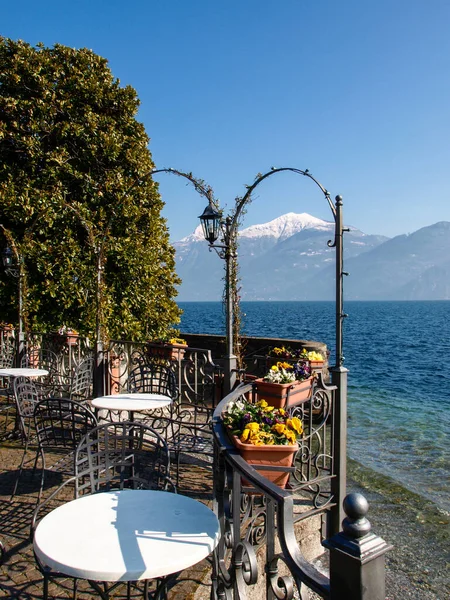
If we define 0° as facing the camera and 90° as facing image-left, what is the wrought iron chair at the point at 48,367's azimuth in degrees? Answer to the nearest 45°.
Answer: approximately 45°

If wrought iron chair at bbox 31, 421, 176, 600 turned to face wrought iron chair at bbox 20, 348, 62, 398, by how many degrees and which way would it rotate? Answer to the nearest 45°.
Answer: approximately 135° to its right

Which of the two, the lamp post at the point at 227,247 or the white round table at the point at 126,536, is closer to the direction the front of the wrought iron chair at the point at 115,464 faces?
the white round table

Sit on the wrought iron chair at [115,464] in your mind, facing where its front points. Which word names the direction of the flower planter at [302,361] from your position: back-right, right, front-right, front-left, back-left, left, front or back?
back

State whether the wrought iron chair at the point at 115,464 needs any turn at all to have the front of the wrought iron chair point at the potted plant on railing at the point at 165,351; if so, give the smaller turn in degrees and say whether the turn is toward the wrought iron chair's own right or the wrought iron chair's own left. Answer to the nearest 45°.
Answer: approximately 135° to the wrought iron chair's own right

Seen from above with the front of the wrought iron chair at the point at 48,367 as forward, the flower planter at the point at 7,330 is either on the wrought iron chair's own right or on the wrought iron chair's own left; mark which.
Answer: on the wrought iron chair's own right

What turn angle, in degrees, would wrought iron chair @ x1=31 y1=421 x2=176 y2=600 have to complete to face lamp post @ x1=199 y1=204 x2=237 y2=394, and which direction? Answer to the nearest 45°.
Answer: approximately 180°

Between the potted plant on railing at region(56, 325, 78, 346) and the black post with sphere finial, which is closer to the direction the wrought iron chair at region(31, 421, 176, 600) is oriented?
the black post with sphere finial

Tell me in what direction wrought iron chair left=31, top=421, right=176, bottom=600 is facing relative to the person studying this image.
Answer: facing the viewer and to the left of the viewer

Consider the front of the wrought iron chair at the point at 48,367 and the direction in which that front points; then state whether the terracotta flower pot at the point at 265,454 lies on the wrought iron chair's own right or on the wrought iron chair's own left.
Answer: on the wrought iron chair's own left
